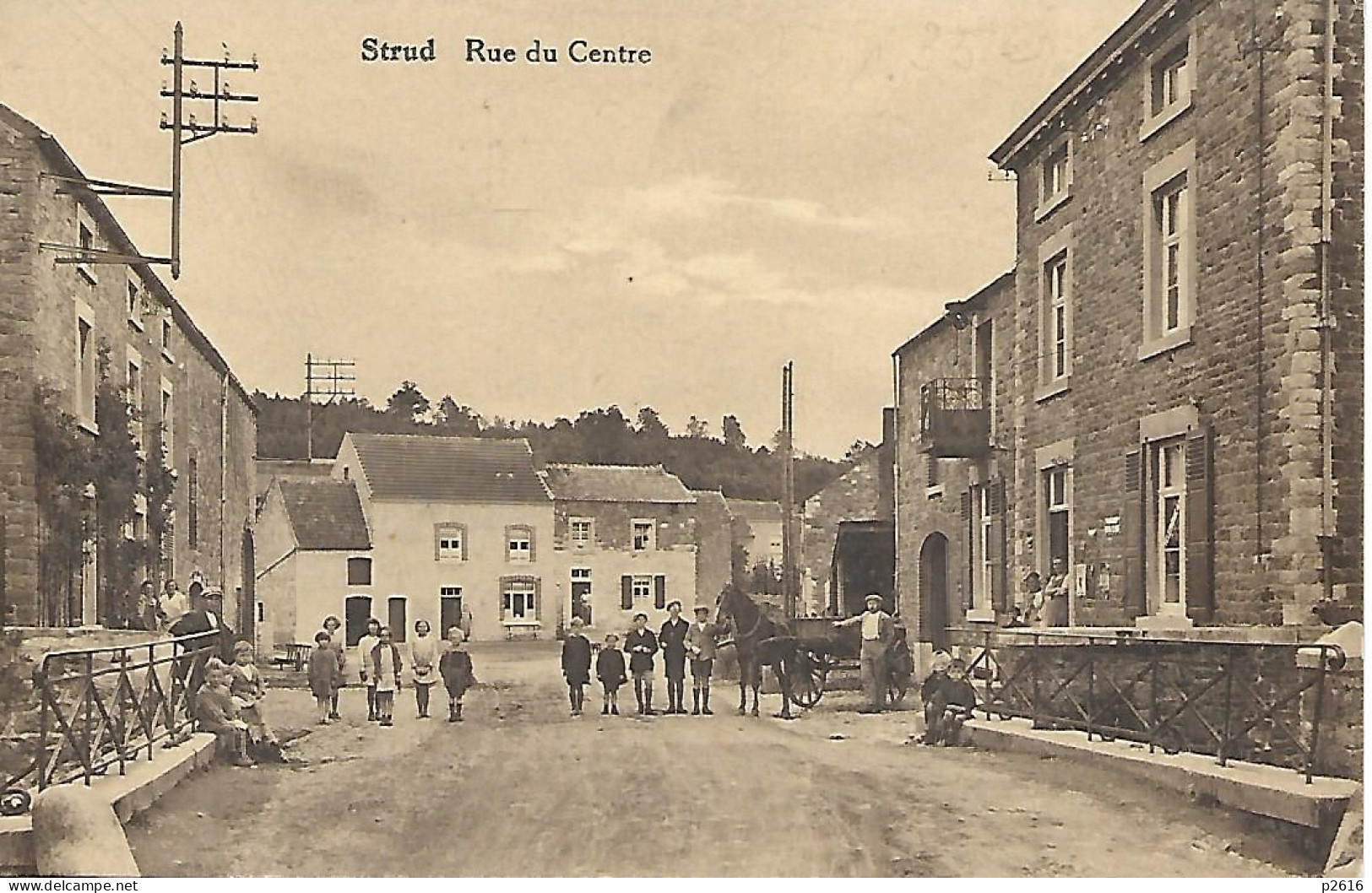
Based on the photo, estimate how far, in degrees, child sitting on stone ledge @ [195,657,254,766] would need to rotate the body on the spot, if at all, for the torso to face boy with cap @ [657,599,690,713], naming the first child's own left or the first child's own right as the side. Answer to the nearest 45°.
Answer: approximately 45° to the first child's own left

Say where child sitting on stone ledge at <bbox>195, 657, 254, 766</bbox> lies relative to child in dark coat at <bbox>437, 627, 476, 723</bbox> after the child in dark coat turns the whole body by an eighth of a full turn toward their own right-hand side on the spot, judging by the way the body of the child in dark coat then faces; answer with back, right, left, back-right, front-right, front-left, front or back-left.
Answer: front-right

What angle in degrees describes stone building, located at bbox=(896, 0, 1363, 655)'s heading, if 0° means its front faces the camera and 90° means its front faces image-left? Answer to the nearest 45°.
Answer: approximately 45°
